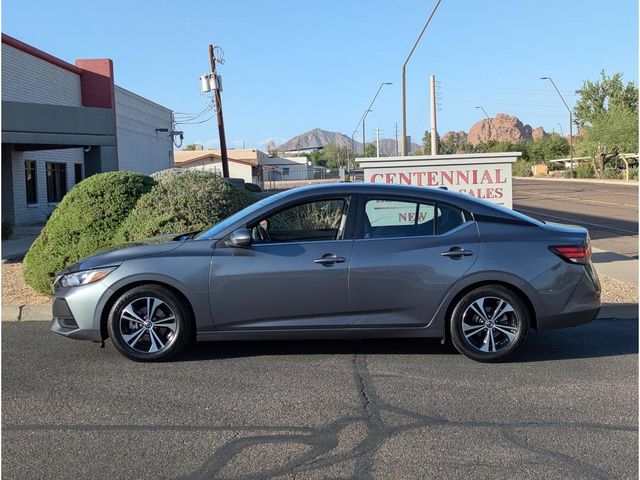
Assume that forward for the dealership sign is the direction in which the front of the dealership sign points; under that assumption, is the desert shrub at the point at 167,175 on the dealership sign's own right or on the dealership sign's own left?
on the dealership sign's own right

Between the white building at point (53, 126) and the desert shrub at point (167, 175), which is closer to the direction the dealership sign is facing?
the desert shrub

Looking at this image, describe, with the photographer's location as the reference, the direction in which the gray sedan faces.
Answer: facing to the left of the viewer

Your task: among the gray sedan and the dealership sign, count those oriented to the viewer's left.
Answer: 1

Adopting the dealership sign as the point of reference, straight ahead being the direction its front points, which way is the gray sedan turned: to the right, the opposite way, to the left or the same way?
to the right

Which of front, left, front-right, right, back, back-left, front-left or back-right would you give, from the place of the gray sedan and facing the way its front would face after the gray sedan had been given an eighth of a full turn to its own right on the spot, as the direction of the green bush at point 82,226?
front

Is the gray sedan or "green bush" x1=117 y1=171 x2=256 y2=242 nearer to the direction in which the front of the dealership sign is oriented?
the gray sedan

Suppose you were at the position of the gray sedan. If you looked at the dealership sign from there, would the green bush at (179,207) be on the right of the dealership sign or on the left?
left

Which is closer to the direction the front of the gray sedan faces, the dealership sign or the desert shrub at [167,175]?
the desert shrub

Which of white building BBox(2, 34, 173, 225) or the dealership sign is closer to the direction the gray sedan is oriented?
the white building

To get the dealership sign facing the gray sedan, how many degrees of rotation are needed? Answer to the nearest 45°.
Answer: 0° — it already faces it
